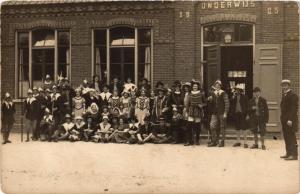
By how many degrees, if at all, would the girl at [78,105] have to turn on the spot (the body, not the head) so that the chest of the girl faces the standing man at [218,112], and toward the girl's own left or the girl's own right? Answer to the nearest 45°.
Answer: approximately 45° to the girl's own left

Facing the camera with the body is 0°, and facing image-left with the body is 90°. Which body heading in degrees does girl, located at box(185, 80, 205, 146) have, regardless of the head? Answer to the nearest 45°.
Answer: approximately 0°

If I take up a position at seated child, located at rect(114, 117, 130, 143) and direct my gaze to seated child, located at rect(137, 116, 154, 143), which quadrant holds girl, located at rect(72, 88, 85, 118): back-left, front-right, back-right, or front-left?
back-left

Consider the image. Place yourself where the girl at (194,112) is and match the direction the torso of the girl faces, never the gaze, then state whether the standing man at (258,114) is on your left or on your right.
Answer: on your left

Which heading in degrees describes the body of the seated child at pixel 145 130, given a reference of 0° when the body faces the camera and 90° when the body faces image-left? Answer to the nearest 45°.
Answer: approximately 0°

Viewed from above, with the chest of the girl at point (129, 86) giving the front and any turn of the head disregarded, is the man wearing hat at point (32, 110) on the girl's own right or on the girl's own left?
on the girl's own right

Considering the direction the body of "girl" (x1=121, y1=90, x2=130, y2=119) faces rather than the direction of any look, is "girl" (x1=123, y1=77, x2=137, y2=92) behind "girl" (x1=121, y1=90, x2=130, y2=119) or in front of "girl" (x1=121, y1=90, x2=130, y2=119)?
behind

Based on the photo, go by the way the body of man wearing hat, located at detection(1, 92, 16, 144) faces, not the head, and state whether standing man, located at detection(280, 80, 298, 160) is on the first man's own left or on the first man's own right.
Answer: on the first man's own left
